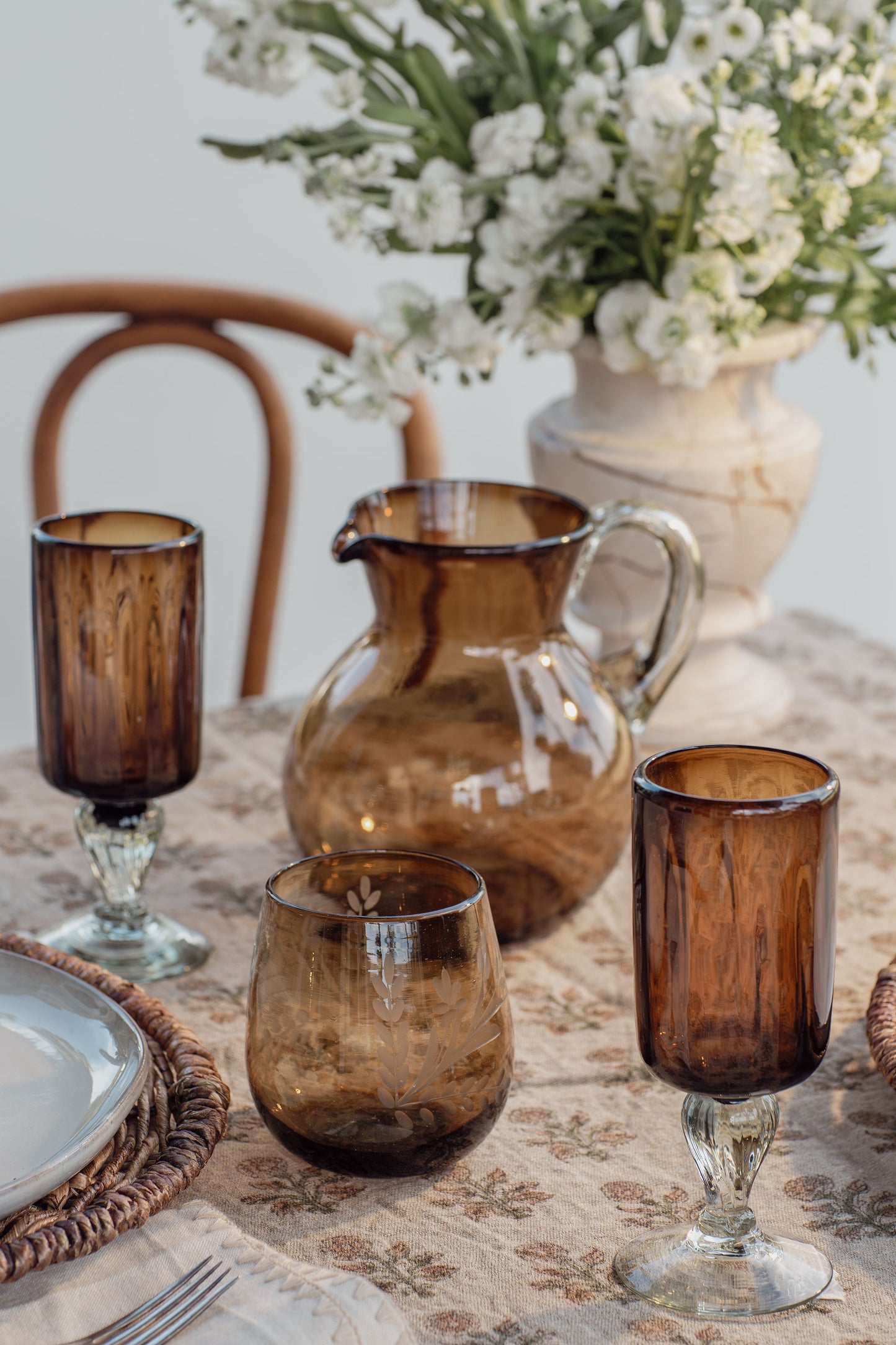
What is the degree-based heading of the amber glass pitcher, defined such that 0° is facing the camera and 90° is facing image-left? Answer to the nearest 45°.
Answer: approximately 90°

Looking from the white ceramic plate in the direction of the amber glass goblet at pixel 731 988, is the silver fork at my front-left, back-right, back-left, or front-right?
front-right

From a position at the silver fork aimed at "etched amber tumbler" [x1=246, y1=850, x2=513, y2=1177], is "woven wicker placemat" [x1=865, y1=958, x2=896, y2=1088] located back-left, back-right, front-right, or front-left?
front-right
